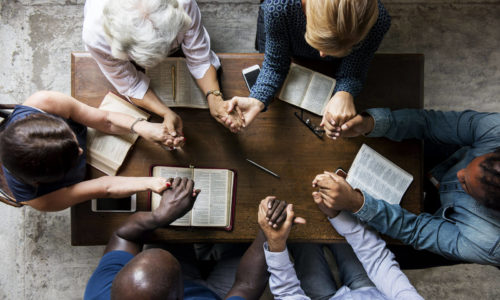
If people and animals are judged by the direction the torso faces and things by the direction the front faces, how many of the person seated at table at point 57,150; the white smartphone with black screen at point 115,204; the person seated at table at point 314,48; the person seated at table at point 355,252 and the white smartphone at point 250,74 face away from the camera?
1

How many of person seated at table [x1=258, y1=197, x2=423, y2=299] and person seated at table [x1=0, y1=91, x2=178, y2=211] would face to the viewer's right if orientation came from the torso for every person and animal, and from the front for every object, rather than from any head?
1

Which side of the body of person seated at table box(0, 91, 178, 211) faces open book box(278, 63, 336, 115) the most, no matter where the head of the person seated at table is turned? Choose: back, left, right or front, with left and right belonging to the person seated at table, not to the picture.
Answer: front

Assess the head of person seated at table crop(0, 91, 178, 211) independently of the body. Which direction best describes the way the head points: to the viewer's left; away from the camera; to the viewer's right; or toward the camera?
to the viewer's right

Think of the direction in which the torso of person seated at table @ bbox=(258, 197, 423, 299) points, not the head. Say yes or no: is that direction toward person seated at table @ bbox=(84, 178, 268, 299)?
no

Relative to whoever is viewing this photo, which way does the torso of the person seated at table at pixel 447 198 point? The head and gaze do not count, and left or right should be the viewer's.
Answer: facing to the left of the viewer

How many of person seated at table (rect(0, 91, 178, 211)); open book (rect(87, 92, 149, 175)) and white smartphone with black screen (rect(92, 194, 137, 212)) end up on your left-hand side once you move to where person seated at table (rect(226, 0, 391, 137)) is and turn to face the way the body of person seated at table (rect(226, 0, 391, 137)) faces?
0

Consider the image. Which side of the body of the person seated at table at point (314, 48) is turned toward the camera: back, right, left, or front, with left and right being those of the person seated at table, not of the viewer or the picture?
front

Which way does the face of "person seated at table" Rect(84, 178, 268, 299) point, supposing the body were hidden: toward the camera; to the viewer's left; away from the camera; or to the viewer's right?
away from the camera

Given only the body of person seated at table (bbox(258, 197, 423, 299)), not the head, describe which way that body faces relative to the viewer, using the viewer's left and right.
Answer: facing away from the viewer

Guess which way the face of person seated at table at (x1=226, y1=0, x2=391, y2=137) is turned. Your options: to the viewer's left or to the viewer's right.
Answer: to the viewer's left

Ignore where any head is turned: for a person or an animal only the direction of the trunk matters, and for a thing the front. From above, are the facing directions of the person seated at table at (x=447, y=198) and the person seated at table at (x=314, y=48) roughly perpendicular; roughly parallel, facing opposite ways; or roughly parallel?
roughly perpendicular

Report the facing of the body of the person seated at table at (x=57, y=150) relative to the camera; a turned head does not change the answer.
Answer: to the viewer's right

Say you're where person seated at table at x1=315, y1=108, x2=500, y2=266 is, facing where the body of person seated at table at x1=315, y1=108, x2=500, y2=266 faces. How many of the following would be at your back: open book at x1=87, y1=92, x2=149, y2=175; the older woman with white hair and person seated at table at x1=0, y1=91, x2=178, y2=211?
0
